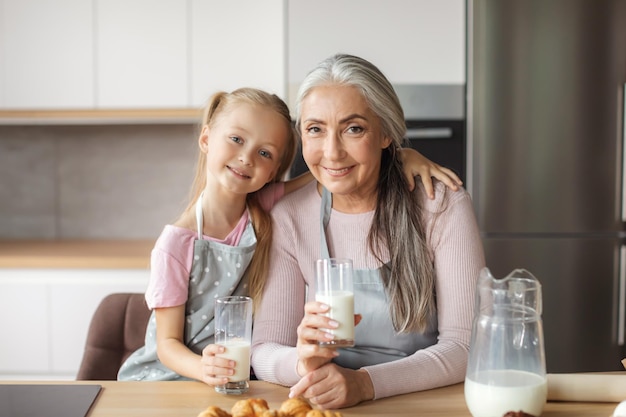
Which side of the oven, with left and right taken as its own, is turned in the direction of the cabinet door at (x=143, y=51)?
right

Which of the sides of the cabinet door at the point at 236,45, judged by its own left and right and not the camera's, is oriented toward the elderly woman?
front

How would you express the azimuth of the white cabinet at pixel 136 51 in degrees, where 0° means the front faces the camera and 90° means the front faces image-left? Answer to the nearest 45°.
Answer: approximately 0°

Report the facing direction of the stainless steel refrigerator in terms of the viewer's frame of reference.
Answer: facing the viewer

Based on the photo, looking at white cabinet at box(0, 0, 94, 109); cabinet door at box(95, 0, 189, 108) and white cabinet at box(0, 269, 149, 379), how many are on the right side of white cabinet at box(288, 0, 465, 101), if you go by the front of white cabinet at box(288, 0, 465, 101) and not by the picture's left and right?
3

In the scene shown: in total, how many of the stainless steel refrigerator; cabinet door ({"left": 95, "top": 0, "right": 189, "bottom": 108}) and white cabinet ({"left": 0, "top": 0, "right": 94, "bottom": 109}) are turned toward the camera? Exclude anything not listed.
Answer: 3

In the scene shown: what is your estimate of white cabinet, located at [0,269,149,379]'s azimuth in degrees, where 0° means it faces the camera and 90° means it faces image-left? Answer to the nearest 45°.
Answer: approximately 0°

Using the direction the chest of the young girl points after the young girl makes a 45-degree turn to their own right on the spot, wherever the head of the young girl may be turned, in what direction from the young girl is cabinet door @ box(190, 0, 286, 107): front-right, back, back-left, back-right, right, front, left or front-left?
back

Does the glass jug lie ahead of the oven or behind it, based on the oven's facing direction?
ahead

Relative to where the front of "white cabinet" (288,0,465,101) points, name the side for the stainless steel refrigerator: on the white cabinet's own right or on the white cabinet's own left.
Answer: on the white cabinet's own left

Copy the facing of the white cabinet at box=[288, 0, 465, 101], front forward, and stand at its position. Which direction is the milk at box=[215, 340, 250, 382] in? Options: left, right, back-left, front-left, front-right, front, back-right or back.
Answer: front
